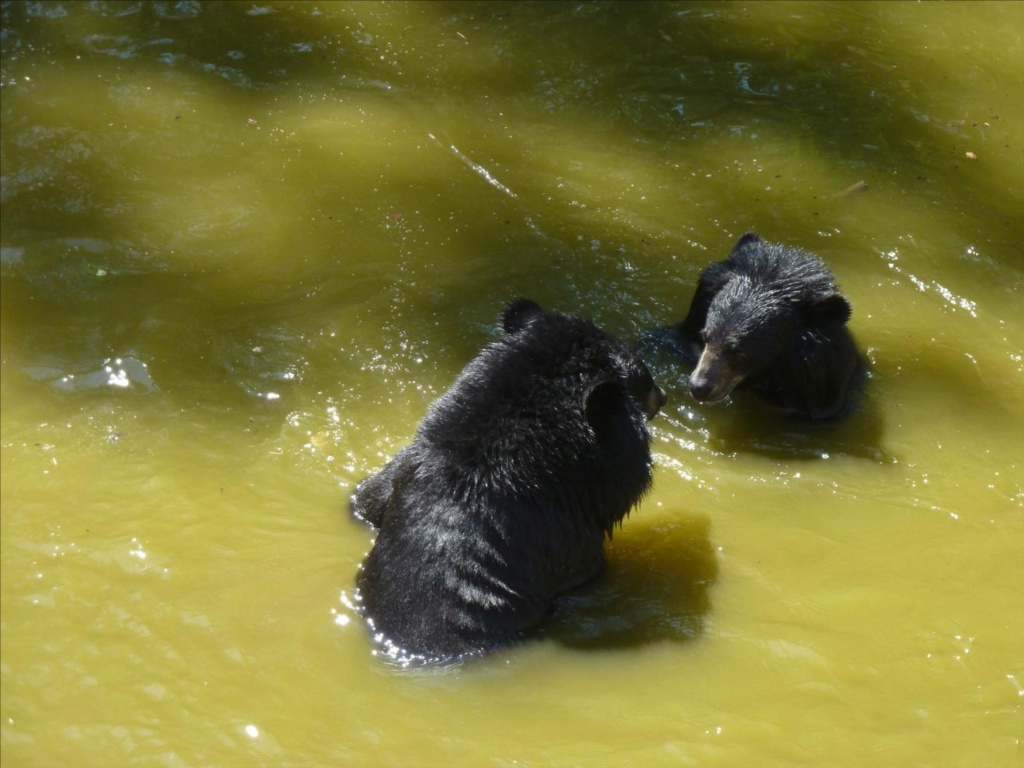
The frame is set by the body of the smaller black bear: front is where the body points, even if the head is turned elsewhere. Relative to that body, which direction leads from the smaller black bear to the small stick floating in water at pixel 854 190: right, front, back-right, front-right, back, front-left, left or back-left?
back-right

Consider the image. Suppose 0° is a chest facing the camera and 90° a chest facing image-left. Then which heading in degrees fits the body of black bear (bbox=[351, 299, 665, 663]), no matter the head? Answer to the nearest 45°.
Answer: approximately 225°

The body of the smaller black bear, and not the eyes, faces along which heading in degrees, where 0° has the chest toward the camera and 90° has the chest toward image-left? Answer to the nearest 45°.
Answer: approximately 45°

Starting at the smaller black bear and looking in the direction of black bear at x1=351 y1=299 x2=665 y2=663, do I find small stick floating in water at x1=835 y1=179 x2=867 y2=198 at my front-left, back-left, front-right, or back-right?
back-right

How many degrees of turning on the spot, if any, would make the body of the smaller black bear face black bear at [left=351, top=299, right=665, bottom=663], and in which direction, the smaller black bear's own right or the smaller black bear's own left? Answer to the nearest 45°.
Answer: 0° — it already faces it

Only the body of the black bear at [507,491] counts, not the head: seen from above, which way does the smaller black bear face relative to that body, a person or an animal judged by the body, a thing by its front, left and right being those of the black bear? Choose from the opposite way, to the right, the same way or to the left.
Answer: the opposite way

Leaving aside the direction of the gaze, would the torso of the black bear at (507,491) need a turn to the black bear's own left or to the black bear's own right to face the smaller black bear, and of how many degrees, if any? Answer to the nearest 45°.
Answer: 0° — it already faces it

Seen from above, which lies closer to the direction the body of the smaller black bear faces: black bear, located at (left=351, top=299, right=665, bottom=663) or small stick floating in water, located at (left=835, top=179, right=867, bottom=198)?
the black bear
